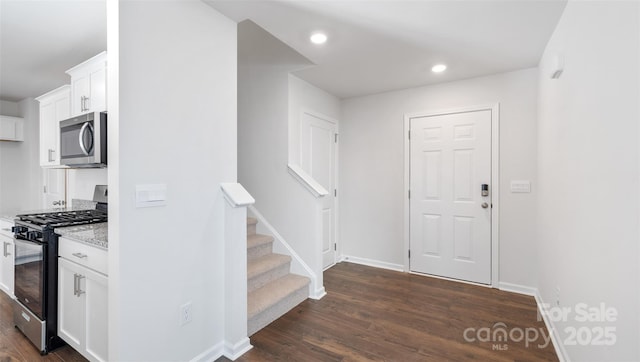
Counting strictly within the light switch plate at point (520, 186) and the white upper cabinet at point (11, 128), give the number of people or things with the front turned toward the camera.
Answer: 2

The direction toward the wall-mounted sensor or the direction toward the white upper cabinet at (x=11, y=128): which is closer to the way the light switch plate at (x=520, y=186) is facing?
the wall-mounted sensor

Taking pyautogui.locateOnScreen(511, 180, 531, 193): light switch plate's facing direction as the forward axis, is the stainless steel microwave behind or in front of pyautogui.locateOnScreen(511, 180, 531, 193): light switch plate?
in front

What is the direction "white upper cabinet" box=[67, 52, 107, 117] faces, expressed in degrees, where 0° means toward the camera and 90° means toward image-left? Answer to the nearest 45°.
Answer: approximately 45°

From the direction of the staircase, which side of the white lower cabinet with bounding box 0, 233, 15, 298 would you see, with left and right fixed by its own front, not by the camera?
left

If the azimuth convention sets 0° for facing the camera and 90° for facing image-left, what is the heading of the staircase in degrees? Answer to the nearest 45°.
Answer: approximately 315°

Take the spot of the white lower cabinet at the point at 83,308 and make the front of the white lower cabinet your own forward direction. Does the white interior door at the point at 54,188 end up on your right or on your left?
on your right

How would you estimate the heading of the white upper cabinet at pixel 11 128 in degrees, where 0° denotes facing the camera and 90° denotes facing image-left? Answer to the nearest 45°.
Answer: approximately 0°

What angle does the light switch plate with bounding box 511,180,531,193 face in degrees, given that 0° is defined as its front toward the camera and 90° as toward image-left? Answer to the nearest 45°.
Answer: approximately 0°
